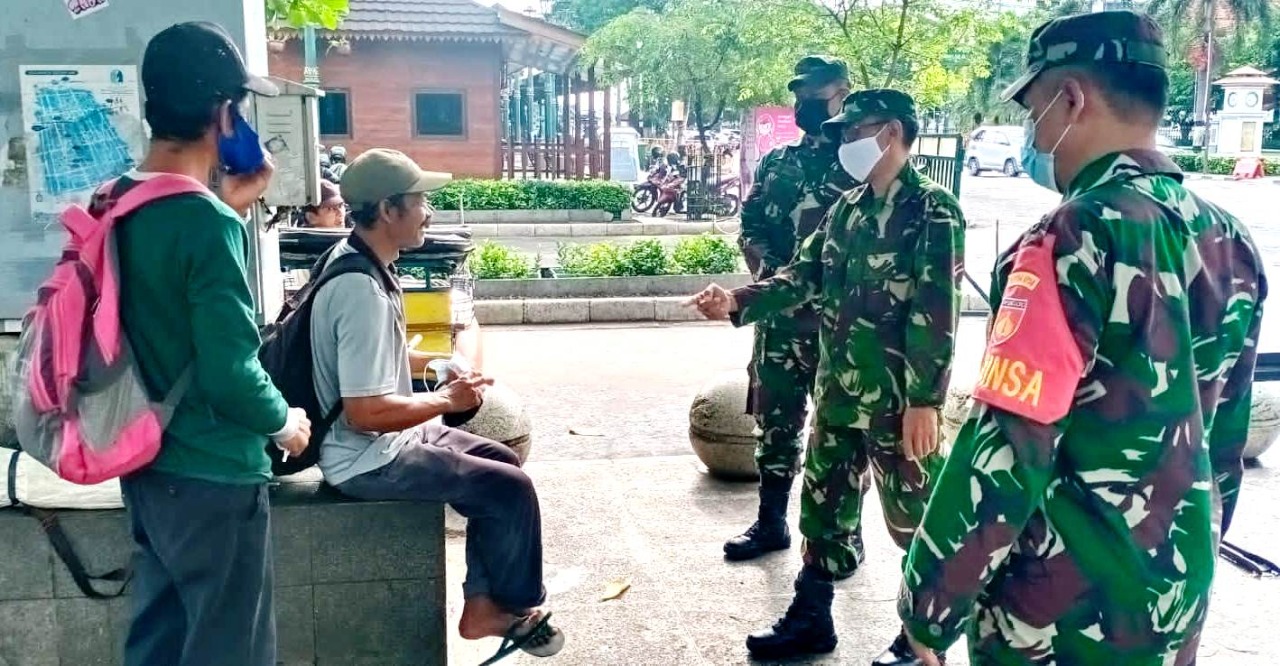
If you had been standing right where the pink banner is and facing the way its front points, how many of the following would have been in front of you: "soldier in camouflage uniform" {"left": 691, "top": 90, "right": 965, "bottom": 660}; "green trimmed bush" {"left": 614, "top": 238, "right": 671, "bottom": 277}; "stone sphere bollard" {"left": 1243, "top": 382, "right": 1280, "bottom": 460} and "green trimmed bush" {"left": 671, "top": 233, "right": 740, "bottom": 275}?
4

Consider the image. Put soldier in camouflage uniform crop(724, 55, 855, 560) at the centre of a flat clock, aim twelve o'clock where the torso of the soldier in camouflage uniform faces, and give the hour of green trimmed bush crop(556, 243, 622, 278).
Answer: The green trimmed bush is roughly at 4 o'clock from the soldier in camouflage uniform.

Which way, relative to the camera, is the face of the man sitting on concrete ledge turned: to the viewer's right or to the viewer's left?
to the viewer's right

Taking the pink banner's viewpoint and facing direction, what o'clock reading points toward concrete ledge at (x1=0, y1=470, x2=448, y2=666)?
The concrete ledge is roughly at 12 o'clock from the pink banner.

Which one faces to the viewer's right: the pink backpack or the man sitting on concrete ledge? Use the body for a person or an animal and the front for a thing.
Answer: the man sitting on concrete ledge

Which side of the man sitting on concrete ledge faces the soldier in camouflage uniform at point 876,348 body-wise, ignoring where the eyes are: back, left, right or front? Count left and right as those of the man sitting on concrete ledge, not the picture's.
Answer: front

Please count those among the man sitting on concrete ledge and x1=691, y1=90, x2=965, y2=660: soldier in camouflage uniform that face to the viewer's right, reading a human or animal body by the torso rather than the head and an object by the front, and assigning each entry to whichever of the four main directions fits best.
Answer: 1

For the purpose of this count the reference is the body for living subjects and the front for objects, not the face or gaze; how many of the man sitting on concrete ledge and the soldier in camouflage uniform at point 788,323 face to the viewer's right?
1

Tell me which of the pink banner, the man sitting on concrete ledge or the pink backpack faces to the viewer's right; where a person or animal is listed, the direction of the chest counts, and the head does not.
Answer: the man sitting on concrete ledge

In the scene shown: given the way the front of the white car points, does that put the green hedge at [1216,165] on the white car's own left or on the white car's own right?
on the white car's own left

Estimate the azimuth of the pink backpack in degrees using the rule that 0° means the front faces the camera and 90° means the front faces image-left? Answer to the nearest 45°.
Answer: approximately 45°

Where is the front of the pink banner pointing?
toward the camera

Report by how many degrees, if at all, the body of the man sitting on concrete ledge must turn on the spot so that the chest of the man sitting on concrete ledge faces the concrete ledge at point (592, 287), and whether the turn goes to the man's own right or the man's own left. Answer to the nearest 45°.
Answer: approximately 90° to the man's own left

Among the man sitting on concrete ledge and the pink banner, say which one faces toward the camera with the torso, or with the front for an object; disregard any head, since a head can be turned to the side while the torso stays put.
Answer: the pink banner

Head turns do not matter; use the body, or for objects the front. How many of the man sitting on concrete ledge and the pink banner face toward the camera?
1

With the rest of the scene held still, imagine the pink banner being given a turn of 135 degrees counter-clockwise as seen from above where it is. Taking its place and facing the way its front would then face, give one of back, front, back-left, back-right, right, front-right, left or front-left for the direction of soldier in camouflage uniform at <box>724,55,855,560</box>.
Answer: back-right

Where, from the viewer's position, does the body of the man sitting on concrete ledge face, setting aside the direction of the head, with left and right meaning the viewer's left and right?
facing to the right of the viewer

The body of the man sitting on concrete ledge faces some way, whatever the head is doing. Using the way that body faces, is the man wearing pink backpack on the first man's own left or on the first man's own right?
on the first man's own right

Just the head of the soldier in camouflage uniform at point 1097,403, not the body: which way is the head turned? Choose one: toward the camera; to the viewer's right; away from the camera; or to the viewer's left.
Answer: to the viewer's left
